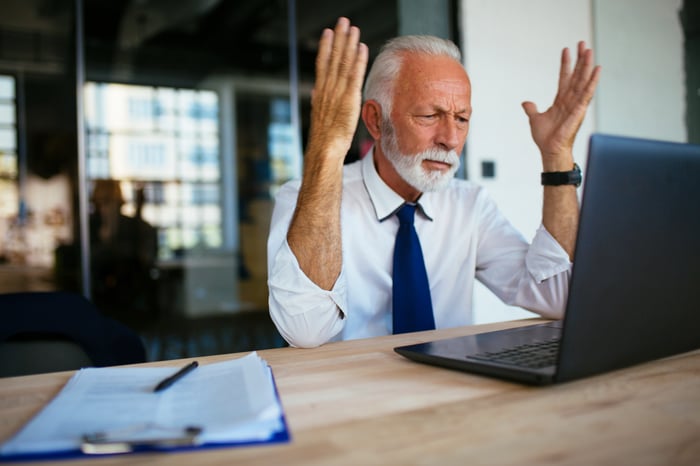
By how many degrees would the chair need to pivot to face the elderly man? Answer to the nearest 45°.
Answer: approximately 90° to its left

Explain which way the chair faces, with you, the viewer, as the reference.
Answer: facing the viewer

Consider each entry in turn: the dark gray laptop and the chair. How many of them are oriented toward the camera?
1

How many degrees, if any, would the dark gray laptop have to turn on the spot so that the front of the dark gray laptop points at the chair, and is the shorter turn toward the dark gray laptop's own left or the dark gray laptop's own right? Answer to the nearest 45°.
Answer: approximately 45° to the dark gray laptop's own left

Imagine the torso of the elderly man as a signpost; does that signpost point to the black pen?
no

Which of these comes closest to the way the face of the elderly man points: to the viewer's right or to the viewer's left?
to the viewer's right

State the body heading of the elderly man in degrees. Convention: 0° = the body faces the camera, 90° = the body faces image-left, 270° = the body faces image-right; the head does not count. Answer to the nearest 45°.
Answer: approximately 315°

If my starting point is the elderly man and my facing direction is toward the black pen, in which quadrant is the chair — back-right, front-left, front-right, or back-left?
front-right

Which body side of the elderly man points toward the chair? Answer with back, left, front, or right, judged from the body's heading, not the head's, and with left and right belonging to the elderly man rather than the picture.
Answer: right

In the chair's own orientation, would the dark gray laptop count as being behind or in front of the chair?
in front

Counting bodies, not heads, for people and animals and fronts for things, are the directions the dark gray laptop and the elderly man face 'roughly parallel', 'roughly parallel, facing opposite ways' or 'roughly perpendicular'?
roughly parallel, facing opposite ways

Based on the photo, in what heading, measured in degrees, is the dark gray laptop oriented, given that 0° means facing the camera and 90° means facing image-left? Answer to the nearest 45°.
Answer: approximately 135°

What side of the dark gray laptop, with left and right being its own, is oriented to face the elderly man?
front
